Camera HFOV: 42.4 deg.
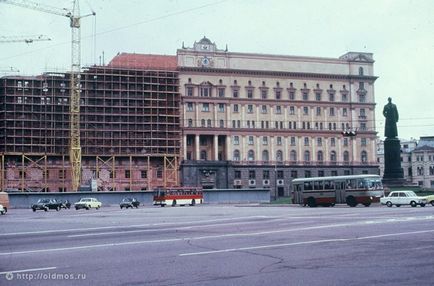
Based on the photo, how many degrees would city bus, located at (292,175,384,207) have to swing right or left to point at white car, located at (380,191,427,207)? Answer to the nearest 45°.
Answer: approximately 45° to its left

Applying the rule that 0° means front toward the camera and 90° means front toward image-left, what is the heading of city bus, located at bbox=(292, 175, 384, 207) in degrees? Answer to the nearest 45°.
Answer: approximately 315°
